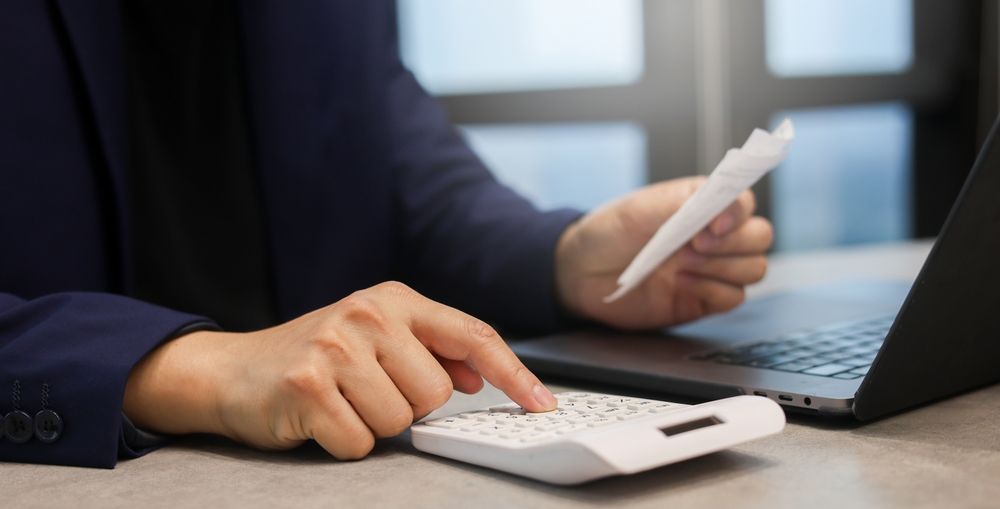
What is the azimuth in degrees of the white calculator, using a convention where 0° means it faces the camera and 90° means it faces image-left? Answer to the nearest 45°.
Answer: approximately 135°

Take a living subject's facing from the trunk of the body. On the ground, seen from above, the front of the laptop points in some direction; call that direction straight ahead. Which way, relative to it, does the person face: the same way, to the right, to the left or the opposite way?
the opposite way

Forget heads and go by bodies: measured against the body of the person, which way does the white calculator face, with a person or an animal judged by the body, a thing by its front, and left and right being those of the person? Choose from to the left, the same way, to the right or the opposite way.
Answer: the opposite way

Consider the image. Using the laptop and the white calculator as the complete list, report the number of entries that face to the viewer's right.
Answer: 0

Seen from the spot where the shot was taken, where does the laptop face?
facing away from the viewer and to the left of the viewer
